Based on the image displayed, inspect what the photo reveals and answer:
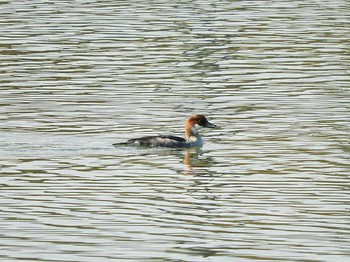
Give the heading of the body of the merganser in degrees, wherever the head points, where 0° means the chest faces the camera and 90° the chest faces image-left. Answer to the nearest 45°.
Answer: approximately 270°
